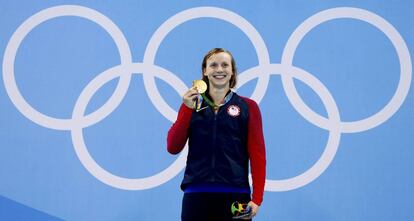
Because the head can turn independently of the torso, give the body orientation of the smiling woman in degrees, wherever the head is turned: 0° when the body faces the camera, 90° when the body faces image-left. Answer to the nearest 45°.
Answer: approximately 0°
